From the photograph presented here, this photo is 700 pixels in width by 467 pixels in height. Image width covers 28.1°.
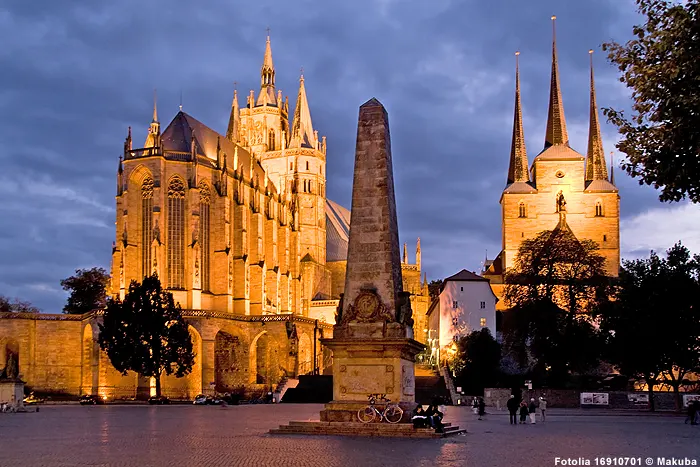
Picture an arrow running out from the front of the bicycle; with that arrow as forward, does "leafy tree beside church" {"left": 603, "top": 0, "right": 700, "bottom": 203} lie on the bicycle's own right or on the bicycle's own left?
on the bicycle's own left
